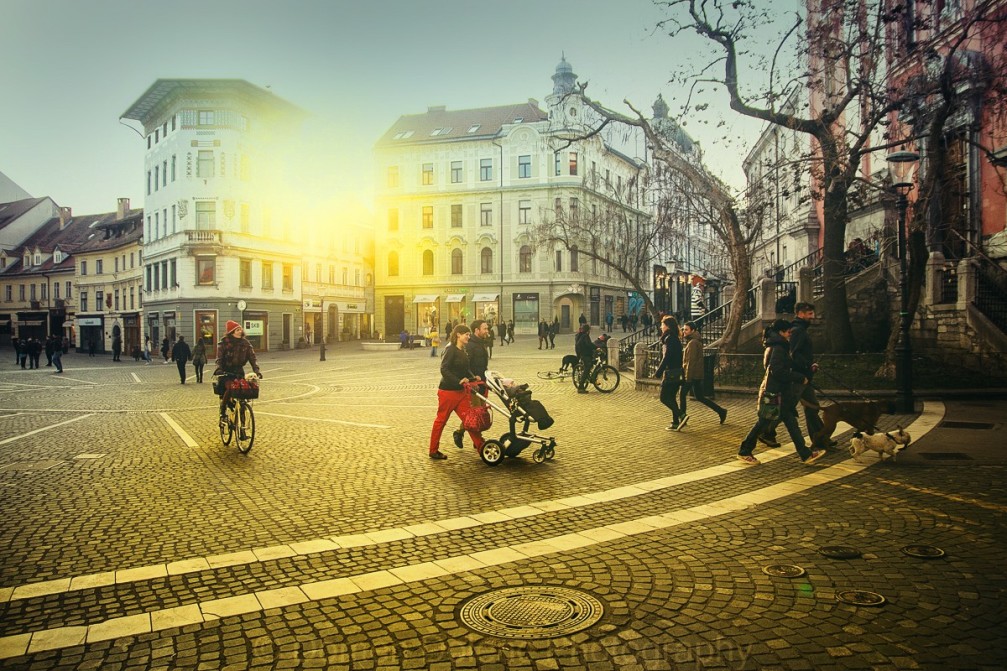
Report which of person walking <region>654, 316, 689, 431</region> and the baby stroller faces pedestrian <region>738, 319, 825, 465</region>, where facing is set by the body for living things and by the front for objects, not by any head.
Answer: the baby stroller

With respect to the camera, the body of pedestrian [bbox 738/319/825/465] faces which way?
to the viewer's right

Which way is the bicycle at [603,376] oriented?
to the viewer's right

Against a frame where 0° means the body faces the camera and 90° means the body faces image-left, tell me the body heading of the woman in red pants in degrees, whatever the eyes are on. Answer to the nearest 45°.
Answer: approximately 270°

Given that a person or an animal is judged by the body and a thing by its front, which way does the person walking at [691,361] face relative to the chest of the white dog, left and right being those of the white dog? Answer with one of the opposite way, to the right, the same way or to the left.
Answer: the opposite way

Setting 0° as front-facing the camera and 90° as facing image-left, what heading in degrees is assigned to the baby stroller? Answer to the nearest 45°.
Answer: approximately 270°

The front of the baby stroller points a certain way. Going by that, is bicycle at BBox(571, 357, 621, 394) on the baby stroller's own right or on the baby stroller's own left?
on the baby stroller's own left

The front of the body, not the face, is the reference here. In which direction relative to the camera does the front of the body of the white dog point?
to the viewer's right
